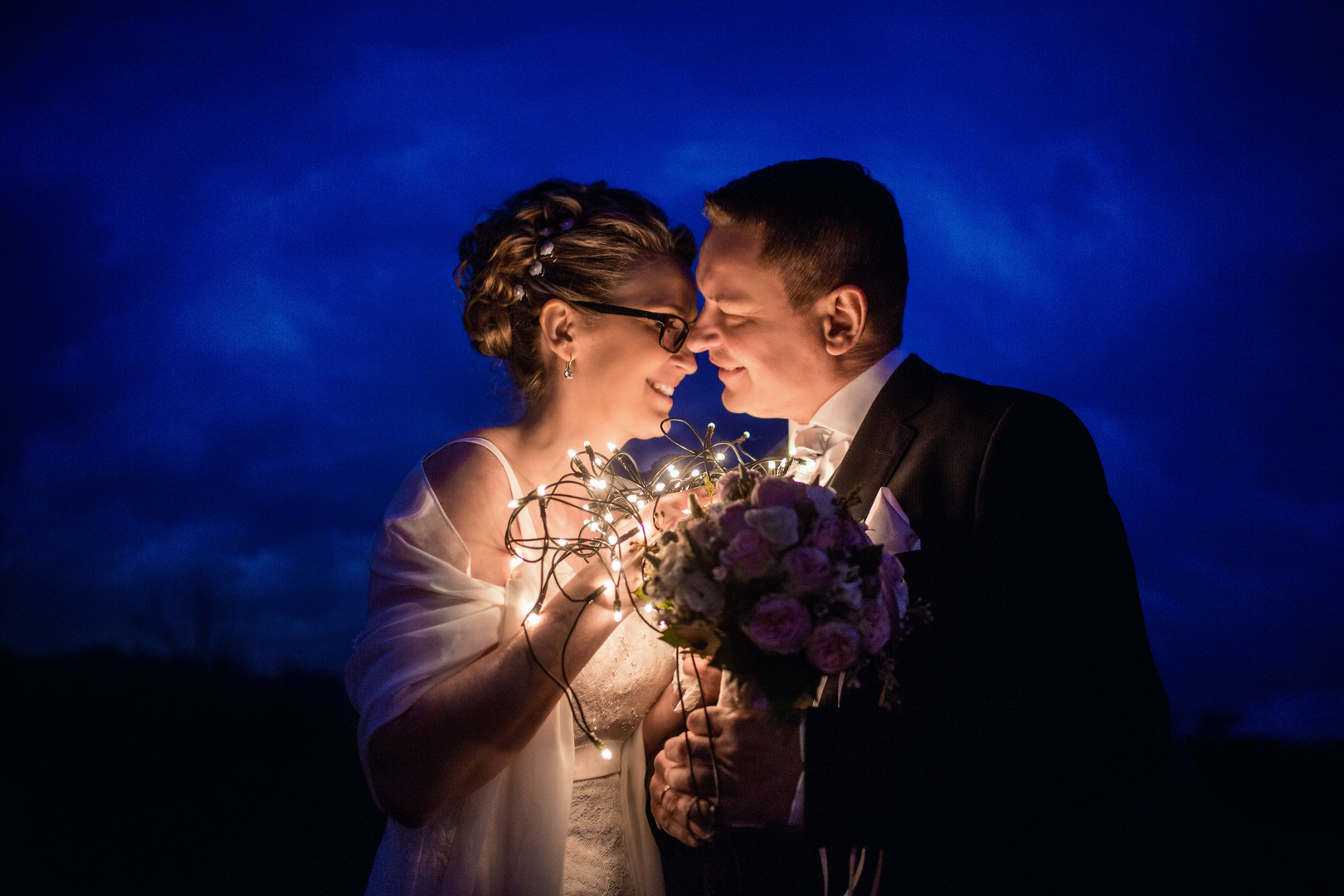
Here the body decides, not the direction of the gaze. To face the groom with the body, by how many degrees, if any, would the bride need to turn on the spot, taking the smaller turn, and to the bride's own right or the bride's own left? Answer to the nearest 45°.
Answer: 0° — they already face them

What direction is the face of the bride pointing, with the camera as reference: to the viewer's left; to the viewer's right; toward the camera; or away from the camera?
to the viewer's right

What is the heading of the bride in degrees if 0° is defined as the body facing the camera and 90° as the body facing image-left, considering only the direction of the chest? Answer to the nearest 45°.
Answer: approximately 315°
